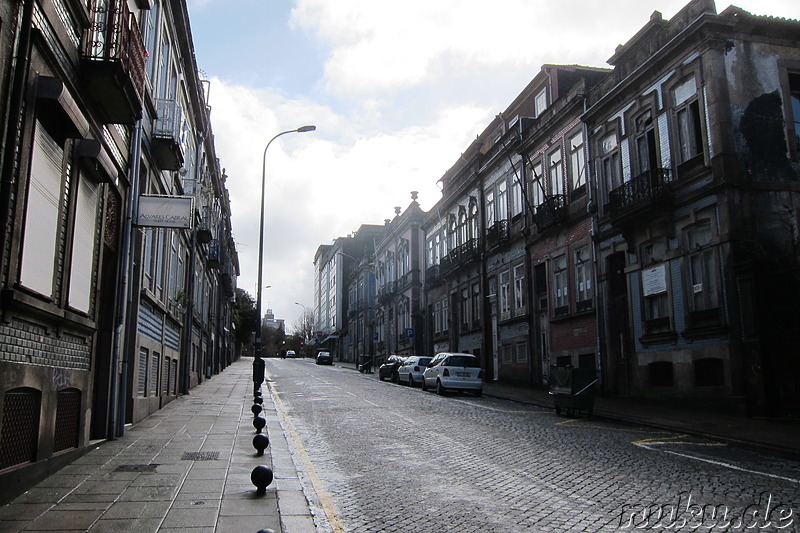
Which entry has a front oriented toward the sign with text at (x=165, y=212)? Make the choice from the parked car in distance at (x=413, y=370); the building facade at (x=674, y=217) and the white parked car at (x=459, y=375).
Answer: the building facade

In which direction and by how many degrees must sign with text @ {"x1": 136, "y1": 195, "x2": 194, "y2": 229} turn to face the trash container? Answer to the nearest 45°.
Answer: approximately 90° to its left

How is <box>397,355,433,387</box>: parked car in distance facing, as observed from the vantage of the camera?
facing away from the viewer and to the left of the viewer

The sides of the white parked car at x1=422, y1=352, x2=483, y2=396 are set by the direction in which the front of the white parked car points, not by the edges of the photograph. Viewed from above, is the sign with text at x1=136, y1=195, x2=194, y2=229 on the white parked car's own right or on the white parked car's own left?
on the white parked car's own left

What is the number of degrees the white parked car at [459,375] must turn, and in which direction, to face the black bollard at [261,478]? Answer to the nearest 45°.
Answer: approximately 135° to its left

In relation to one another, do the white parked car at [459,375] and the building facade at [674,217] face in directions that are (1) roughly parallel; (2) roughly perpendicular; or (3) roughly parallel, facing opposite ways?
roughly perpendicular

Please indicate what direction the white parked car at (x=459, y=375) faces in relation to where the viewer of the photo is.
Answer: facing away from the viewer and to the left of the viewer
